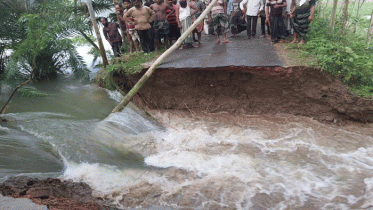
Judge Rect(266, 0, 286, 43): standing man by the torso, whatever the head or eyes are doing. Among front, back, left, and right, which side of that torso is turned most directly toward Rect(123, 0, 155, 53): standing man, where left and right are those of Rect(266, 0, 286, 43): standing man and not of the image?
right

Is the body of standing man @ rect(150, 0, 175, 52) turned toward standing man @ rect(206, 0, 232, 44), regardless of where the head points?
no

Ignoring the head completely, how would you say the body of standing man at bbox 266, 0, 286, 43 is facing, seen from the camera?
toward the camera

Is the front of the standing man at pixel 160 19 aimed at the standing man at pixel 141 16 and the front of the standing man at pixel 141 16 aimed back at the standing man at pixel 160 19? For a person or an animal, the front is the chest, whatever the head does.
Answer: no

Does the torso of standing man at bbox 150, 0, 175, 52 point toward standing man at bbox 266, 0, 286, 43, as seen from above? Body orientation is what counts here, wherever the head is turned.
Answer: no

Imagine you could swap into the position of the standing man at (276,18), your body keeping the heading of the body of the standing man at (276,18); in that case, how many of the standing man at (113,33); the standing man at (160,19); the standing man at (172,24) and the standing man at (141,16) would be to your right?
4

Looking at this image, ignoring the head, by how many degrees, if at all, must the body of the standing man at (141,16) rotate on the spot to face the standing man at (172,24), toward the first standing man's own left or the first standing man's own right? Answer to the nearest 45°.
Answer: approximately 90° to the first standing man's own left

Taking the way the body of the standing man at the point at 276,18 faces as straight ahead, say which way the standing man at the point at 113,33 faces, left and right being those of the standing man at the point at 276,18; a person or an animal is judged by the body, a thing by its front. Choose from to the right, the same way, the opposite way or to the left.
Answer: the same way

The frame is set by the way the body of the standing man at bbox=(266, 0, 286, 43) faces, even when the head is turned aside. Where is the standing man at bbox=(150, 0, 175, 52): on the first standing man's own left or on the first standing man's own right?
on the first standing man's own right

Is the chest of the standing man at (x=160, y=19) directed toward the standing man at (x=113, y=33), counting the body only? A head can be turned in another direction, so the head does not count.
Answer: no

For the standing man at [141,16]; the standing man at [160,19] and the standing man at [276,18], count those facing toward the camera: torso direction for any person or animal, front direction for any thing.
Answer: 3

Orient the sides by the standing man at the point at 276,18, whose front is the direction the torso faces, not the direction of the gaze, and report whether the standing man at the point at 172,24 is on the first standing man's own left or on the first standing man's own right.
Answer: on the first standing man's own right

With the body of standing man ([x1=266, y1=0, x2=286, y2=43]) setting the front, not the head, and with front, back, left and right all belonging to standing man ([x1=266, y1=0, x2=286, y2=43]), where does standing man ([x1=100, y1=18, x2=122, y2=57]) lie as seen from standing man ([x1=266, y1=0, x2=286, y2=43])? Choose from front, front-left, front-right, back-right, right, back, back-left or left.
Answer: right

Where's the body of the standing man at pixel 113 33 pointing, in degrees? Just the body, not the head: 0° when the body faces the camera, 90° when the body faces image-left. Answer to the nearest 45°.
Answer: approximately 45°

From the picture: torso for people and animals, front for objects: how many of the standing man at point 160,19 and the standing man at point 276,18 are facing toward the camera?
2
